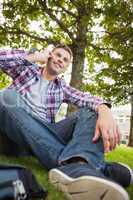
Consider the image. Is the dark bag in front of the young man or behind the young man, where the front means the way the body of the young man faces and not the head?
in front

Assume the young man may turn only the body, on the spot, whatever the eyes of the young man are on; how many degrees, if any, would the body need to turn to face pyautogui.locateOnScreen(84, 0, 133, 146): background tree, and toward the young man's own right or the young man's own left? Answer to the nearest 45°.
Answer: approximately 180°

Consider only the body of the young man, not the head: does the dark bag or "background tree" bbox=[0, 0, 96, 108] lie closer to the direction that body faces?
the dark bag

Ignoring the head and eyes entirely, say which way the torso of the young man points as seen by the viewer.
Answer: toward the camera

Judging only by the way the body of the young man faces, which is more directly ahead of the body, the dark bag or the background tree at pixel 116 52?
the dark bag

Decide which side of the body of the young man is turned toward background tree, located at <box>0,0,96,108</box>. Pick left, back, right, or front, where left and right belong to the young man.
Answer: back
